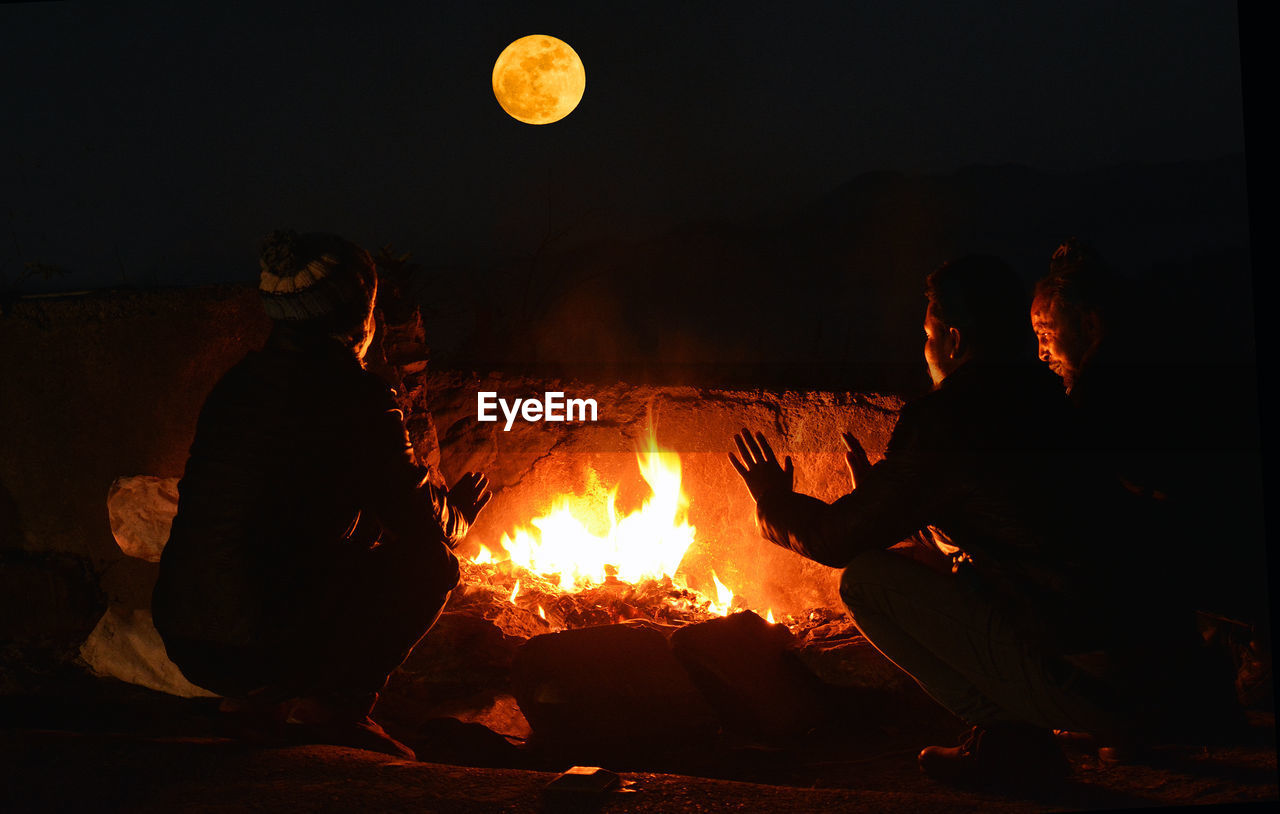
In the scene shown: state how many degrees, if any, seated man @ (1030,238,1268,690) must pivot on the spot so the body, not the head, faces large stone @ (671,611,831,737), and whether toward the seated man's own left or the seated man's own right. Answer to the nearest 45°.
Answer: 0° — they already face it

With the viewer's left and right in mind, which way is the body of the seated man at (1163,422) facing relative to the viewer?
facing to the left of the viewer

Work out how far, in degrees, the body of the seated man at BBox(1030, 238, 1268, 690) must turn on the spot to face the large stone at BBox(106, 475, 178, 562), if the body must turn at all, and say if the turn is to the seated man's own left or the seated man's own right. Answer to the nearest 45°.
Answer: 0° — they already face it

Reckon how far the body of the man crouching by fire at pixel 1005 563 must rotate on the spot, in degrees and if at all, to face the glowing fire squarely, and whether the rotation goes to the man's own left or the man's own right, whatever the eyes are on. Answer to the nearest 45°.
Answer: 0° — they already face it

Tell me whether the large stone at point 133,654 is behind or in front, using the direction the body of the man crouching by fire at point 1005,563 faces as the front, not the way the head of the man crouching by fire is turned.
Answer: in front

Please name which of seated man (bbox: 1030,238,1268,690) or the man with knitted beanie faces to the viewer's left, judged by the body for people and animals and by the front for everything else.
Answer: the seated man

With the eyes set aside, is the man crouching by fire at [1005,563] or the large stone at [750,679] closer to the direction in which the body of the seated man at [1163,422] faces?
the large stone

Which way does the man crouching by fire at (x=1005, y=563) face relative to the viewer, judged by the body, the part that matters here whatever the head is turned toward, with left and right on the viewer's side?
facing away from the viewer and to the left of the viewer

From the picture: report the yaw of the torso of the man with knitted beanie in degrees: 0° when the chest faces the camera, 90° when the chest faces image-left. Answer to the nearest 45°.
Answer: approximately 225°

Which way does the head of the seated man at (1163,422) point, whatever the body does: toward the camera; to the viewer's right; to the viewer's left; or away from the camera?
to the viewer's left

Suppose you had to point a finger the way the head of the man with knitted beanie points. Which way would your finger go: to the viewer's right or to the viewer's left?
to the viewer's right
